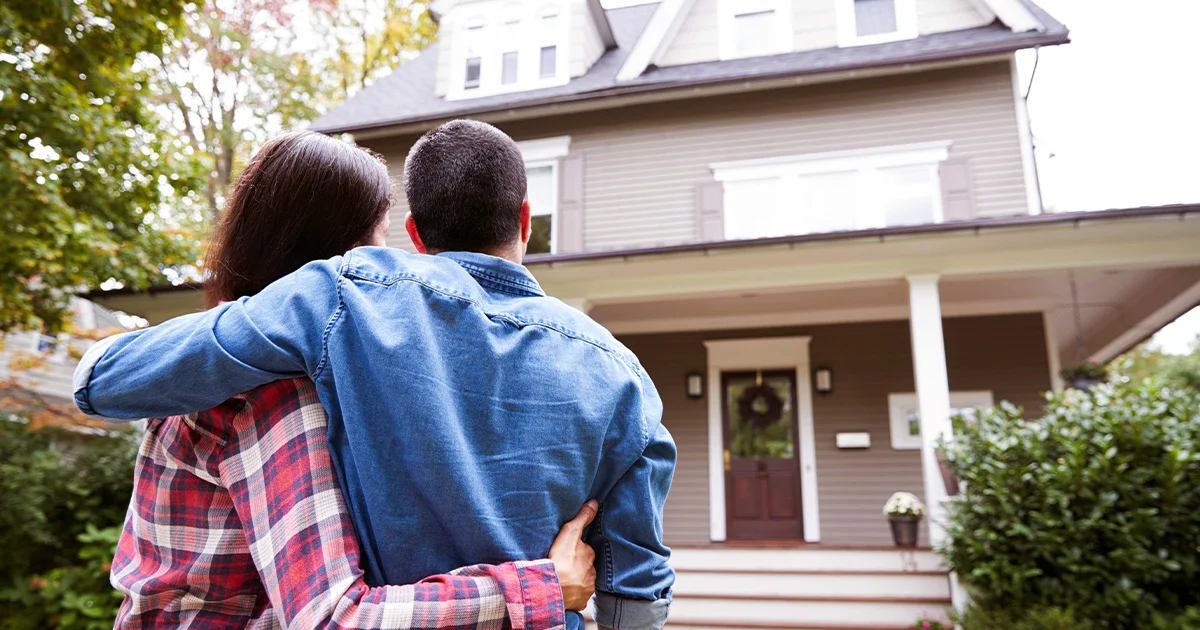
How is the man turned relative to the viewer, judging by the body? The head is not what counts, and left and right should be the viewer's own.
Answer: facing away from the viewer

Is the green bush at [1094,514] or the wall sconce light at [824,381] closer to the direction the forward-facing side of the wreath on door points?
the green bush

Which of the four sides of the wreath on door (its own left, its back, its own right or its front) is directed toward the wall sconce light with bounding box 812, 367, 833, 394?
left

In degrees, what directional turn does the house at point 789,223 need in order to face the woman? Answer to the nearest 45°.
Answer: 0° — it already faces them

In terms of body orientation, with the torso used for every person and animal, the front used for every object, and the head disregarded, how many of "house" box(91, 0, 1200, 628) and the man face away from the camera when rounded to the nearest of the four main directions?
1

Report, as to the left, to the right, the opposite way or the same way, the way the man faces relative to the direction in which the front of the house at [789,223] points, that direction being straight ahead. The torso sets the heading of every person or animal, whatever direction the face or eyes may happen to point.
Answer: the opposite way

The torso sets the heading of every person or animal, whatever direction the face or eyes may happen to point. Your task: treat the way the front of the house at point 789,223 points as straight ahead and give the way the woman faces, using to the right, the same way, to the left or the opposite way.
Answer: the opposite way

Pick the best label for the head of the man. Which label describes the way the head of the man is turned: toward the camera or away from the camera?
away from the camera

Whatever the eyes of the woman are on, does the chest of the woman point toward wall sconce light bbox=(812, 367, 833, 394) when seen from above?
yes

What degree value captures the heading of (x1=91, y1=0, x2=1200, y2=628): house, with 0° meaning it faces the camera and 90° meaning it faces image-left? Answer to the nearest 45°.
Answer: approximately 0°

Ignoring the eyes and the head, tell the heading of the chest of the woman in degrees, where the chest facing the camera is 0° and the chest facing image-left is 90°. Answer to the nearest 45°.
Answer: approximately 225°

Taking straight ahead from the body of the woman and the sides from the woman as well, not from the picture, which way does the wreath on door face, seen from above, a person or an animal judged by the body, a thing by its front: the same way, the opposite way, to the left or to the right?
the opposite way
